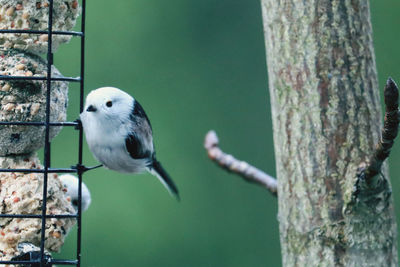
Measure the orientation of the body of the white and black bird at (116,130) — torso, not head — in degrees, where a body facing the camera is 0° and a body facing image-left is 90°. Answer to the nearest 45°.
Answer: approximately 45°

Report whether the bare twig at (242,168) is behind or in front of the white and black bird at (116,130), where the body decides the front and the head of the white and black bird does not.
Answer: behind

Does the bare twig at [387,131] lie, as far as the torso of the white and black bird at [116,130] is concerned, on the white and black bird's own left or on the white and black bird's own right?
on the white and black bird's own left
